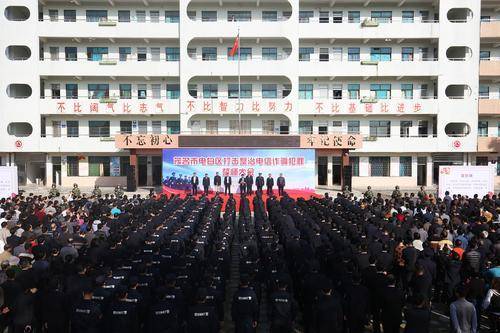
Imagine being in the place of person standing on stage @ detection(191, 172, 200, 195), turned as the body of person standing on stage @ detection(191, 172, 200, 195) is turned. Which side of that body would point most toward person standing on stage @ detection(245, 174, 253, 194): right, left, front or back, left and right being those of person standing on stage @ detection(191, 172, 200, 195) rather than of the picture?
left

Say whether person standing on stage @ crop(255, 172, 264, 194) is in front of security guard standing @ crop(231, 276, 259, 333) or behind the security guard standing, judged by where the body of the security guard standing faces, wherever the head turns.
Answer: in front

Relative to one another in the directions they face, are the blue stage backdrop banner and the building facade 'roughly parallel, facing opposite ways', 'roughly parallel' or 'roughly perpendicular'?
roughly parallel

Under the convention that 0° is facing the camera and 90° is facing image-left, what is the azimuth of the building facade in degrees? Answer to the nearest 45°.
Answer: approximately 0°

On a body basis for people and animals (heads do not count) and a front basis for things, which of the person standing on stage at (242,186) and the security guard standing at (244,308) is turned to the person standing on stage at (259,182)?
the security guard standing

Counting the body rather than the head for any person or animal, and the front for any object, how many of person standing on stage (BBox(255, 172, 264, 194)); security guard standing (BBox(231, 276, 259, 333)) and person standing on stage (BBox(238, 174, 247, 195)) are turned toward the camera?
2

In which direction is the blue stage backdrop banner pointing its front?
toward the camera

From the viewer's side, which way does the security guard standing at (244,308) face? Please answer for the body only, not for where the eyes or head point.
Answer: away from the camera

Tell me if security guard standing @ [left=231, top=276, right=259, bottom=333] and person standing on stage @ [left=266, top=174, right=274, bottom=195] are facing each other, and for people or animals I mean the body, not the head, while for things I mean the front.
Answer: yes

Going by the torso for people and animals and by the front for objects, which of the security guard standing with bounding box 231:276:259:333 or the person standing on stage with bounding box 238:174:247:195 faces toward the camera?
the person standing on stage

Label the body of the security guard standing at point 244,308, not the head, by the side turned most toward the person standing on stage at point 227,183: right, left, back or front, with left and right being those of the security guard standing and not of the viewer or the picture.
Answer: front

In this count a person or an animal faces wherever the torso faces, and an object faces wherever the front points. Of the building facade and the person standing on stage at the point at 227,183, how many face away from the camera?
0

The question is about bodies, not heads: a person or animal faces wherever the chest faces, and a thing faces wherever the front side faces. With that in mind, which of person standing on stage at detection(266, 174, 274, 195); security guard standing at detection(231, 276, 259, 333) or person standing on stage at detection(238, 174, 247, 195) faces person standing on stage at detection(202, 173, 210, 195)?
the security guard standing

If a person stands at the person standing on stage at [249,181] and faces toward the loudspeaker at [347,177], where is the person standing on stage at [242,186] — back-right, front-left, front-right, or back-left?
back-right

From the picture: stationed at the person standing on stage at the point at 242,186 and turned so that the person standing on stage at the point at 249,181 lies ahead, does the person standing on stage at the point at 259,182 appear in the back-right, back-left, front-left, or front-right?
front-right

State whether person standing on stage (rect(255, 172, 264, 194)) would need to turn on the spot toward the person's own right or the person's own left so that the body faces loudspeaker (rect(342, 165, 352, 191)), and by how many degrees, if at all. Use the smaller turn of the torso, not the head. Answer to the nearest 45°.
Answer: approximately 135° to the person's own left

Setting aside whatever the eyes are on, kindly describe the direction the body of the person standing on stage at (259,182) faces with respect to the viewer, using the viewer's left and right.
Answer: facing the viewer

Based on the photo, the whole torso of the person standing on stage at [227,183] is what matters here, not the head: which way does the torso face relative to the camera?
toward the camera

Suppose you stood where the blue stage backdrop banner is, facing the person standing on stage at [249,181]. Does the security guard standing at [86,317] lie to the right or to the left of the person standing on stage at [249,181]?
right
